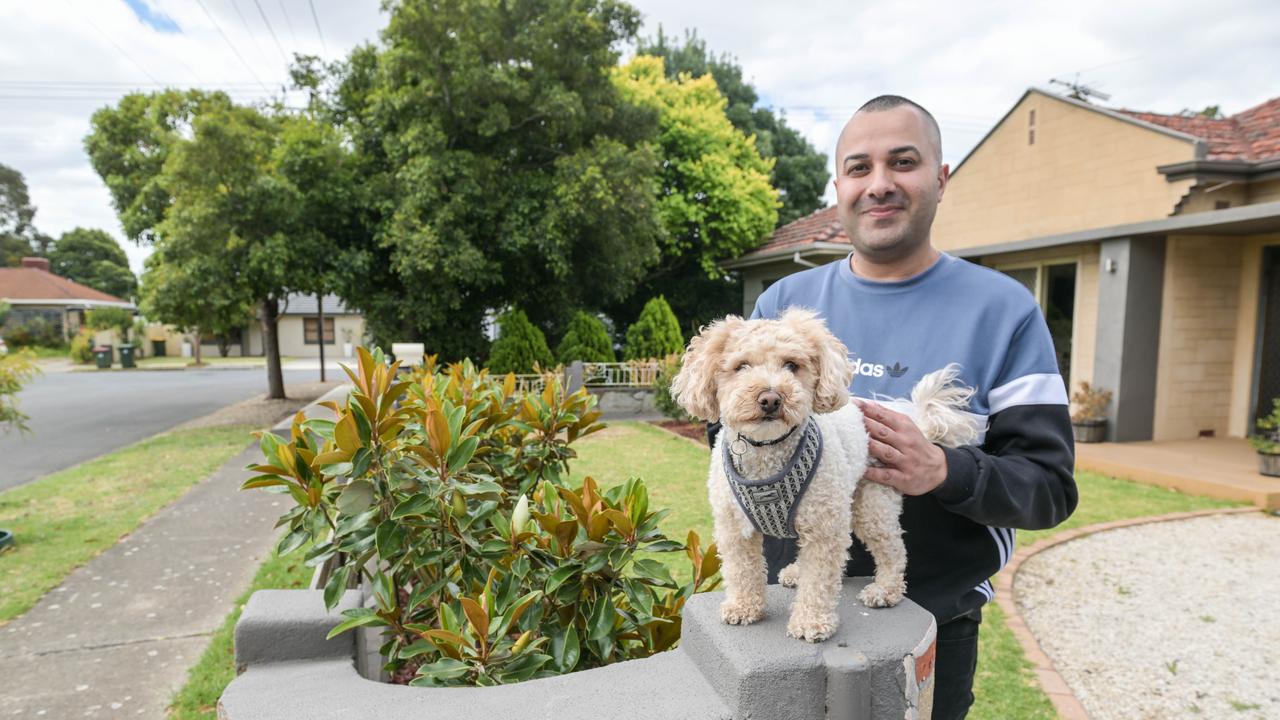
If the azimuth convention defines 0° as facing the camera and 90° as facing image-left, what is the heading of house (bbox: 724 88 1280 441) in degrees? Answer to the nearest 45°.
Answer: approximately 45°

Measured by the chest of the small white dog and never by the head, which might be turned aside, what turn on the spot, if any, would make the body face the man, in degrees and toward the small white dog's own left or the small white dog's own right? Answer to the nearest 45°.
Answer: approximately 180°

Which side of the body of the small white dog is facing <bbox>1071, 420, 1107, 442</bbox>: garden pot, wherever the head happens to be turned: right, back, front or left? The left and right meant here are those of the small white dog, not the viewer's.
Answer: back
